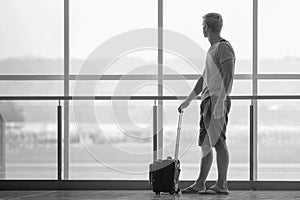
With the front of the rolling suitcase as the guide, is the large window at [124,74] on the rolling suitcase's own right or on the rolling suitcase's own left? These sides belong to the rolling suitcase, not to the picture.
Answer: on the rolling suitcase's own right

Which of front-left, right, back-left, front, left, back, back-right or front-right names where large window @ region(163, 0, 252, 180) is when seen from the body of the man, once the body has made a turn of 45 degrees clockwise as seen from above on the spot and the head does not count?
front-right

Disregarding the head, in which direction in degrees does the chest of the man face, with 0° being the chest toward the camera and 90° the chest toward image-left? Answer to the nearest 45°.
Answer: approximately 90°
